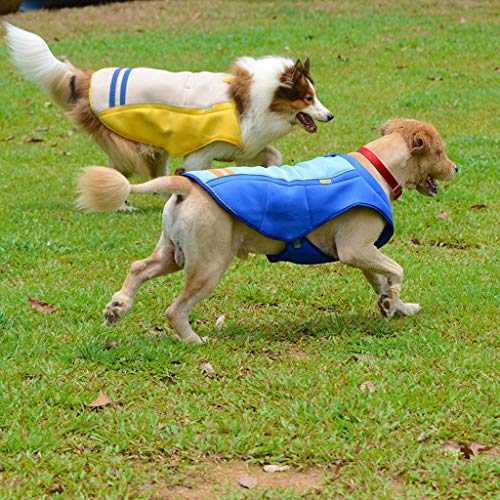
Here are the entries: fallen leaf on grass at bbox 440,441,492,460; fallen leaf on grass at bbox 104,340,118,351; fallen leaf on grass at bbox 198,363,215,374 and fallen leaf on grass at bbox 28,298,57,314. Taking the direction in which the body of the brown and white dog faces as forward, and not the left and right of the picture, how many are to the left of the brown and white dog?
0

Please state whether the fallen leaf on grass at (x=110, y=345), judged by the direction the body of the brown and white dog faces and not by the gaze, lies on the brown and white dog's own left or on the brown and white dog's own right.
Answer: on the brown and white dog's own right

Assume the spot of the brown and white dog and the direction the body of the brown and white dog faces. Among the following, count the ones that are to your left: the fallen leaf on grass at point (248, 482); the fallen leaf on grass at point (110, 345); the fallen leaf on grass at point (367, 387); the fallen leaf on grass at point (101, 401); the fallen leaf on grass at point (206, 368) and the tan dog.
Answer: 0

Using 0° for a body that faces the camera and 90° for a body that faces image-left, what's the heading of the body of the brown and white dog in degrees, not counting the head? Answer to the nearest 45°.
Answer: approximately 270°

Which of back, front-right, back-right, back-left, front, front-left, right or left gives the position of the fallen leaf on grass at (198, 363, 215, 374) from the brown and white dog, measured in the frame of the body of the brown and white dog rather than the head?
right

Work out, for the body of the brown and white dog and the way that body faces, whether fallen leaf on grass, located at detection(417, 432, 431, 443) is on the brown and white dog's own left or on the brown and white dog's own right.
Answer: on the brown and white dog's own right

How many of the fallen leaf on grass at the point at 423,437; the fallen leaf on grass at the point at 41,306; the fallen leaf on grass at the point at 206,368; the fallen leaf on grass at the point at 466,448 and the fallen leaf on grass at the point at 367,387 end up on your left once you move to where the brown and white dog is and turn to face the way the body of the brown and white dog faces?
0

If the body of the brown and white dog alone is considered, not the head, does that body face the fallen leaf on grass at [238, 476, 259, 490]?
no

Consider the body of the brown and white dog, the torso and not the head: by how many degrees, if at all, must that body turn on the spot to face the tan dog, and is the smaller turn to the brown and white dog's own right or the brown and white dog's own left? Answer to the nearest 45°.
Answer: approximately 90° to the brown and white dog's own right

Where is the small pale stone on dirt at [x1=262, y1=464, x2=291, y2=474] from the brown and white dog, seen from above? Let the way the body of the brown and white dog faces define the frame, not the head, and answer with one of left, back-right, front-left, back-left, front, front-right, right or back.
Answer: right

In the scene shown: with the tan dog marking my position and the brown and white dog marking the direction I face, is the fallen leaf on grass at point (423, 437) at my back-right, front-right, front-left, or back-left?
back-right

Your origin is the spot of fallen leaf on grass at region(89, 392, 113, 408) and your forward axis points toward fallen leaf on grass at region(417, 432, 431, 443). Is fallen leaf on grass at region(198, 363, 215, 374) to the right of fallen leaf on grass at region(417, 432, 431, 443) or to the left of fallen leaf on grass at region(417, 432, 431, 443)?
left

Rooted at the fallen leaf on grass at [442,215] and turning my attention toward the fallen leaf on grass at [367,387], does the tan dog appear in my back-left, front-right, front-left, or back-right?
front-right

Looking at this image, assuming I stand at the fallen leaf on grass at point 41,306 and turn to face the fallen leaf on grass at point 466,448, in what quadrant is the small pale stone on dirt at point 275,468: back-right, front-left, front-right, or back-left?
front-right

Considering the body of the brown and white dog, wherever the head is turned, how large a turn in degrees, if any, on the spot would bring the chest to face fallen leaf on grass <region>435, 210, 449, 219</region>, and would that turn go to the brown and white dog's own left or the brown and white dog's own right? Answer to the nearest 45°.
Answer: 0° — it already faces it

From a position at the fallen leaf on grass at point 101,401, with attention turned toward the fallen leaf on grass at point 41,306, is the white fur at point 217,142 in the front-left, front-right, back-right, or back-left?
front-right

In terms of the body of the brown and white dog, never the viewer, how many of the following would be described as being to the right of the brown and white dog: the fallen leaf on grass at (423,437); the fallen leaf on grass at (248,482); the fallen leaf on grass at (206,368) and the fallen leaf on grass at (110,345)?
4

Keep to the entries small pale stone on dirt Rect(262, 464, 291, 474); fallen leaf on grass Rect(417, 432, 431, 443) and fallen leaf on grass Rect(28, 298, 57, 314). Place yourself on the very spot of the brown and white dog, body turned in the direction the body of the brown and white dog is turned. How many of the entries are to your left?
0

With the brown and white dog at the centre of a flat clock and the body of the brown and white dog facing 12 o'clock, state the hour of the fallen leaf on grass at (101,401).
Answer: The fallen leaf on grass is roughly at 3 o'clock from the brown and white dog.
